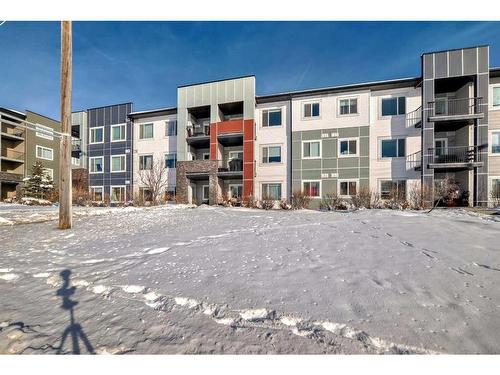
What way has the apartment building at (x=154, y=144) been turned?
toward the camera

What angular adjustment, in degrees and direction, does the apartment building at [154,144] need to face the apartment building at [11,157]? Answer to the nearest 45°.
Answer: approximately 135° to its right

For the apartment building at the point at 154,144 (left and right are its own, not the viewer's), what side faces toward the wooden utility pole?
front

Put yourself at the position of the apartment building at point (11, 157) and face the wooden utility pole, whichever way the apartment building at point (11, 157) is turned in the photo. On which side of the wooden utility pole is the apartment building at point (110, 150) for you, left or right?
left
